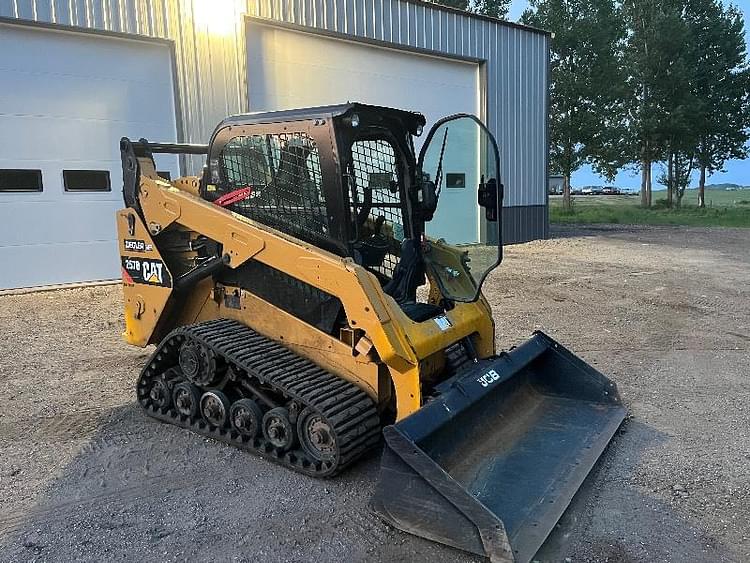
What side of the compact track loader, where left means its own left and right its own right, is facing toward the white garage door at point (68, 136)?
back

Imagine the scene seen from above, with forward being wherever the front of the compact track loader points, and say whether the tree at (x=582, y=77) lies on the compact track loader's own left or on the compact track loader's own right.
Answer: on the compact track loader's own left

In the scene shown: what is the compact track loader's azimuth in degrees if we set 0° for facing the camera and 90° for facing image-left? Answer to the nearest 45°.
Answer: approximately 315°

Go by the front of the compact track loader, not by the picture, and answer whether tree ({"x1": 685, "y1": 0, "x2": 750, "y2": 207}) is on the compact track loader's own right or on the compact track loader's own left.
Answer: on the compact track loader's own left

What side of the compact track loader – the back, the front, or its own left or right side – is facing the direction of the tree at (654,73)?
left

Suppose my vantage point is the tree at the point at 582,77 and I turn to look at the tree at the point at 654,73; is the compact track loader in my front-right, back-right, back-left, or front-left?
back-right
